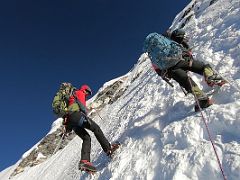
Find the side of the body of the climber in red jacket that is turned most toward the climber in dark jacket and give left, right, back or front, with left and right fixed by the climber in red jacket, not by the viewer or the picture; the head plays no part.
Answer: front

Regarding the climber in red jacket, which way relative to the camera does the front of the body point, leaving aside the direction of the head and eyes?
to the viewer's right
